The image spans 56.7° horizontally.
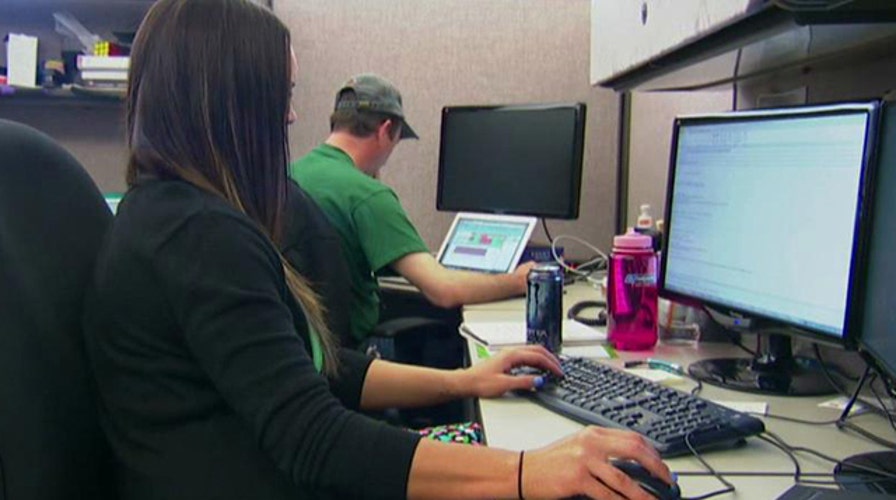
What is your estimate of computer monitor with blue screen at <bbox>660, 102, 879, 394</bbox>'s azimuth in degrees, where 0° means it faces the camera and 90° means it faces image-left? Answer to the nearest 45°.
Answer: approximately 45°

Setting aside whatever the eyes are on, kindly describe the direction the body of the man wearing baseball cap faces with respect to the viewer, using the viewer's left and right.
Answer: facing away from the viewer and to the right of the viewer

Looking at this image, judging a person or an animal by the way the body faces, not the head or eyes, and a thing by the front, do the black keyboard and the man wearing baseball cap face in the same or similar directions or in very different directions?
very different directions

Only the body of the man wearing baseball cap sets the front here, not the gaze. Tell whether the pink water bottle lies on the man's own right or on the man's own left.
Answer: on the man's own right

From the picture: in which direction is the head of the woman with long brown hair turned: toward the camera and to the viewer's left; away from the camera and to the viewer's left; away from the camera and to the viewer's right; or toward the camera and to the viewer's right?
away from the camera and to the viewer's right

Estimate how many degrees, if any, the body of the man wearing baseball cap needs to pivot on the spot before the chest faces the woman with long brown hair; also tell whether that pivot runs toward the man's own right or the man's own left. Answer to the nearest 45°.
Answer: approximately 135° to the man's own right

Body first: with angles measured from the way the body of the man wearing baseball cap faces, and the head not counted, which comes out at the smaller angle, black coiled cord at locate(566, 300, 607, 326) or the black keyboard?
the black coiled cord

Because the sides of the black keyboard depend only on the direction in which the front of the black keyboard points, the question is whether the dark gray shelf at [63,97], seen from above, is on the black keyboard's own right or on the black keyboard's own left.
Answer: on the black keyboard's own right

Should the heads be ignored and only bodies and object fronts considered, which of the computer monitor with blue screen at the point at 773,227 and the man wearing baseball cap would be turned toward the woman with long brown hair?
the computer monitor with blue screen

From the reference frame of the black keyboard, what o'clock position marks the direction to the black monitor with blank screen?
The black monitor with blank screen is roughly at 4 o'clock from the black keyboard.

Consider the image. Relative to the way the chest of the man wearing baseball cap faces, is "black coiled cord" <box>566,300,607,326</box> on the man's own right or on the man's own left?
on the man's own right
